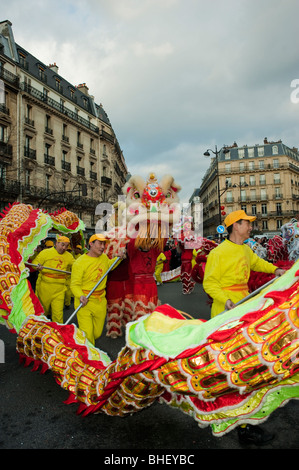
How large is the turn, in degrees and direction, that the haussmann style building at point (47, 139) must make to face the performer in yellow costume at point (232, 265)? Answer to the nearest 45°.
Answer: approximately 45° to its right

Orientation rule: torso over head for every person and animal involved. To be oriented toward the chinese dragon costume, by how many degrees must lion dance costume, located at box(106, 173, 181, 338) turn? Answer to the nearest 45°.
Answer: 0° — it already faces it

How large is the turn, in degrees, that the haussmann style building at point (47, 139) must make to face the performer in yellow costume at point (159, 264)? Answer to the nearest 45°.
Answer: approximately 45° to its right

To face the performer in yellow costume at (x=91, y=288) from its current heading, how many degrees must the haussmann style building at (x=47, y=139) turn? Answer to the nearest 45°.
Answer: approximately 45° to its right

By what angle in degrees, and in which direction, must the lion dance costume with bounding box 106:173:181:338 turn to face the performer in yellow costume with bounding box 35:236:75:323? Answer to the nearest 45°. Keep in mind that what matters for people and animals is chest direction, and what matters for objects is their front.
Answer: approximately 135° to its right

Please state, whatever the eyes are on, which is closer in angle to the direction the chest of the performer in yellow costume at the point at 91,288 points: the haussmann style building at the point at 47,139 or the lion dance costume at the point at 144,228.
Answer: the lion dance costume

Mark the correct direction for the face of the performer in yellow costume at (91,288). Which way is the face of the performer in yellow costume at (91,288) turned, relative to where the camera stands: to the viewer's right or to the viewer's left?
to the viewer's right

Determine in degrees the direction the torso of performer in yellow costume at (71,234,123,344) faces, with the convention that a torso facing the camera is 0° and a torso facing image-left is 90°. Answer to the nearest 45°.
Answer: approximately 315°

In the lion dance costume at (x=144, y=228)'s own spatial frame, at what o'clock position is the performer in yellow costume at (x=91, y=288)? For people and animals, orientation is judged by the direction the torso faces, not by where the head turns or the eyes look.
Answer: The performer in yellow costume is roughly at 2 o'clock from the lion dance costume.
